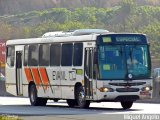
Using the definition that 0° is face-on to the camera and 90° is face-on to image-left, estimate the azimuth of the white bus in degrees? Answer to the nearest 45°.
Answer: approximately 315°
